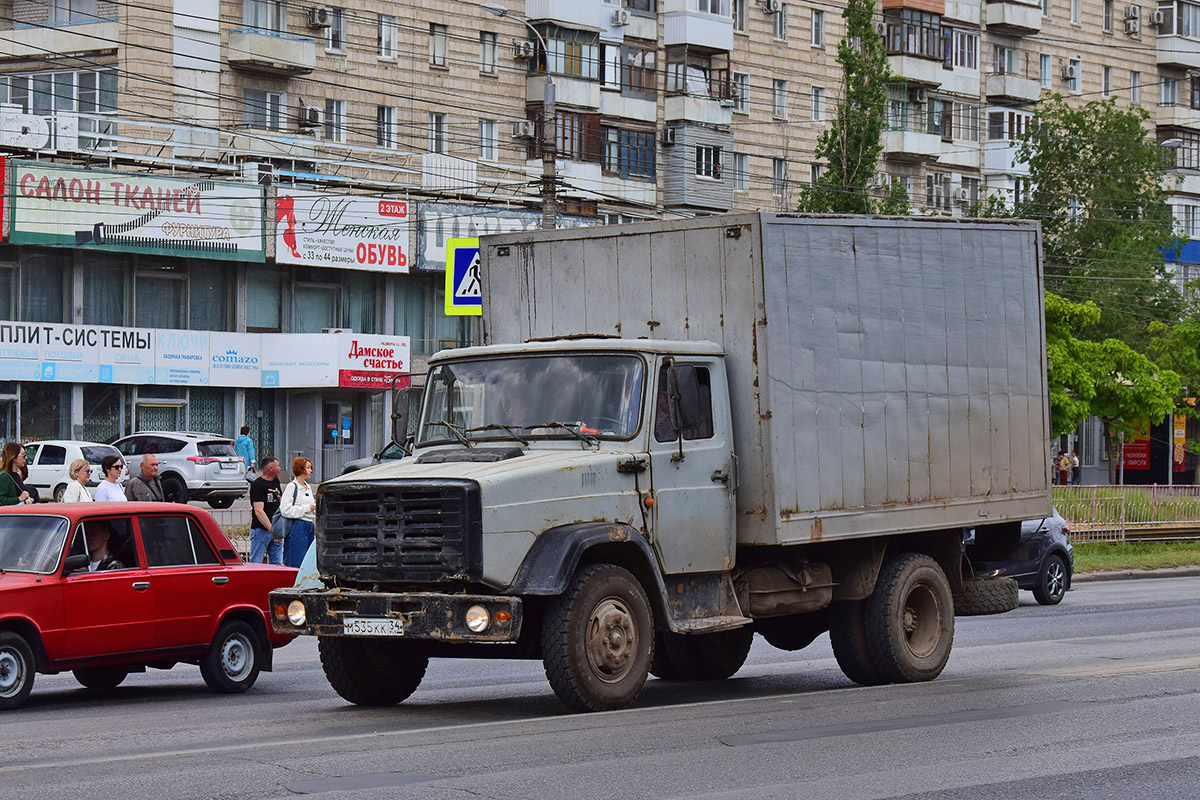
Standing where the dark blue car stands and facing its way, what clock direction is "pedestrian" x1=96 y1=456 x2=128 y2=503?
The pedestrian is roughly at 12 o'clock from the dark blue car.

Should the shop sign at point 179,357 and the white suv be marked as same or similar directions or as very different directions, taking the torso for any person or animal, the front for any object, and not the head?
very different directions

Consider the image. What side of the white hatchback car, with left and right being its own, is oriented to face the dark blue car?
back

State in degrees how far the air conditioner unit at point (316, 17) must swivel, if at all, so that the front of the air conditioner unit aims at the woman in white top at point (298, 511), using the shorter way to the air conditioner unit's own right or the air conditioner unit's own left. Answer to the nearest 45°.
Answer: approximately 45° to the air conditioner unit's own right

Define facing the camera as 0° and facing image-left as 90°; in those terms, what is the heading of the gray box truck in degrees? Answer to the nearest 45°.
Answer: approximately 45°

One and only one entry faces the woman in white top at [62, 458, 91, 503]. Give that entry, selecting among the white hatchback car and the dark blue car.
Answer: the dark blue car

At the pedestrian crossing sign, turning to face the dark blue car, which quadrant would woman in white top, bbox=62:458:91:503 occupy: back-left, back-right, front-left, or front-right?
back-right

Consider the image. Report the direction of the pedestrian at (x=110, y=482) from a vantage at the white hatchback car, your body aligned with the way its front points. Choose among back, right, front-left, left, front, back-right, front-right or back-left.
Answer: back-left

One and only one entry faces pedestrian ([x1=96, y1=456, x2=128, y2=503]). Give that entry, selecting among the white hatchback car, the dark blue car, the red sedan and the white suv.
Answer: the dark blue car

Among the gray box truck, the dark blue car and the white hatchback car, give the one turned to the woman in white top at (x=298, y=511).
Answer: the dark blue car
